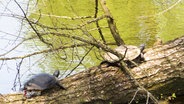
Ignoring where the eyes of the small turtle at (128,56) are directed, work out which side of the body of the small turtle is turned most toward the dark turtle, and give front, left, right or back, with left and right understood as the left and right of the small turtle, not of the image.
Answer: back

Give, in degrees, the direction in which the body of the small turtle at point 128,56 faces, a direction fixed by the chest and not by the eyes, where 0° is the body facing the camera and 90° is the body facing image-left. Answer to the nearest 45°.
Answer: approximately 270°
